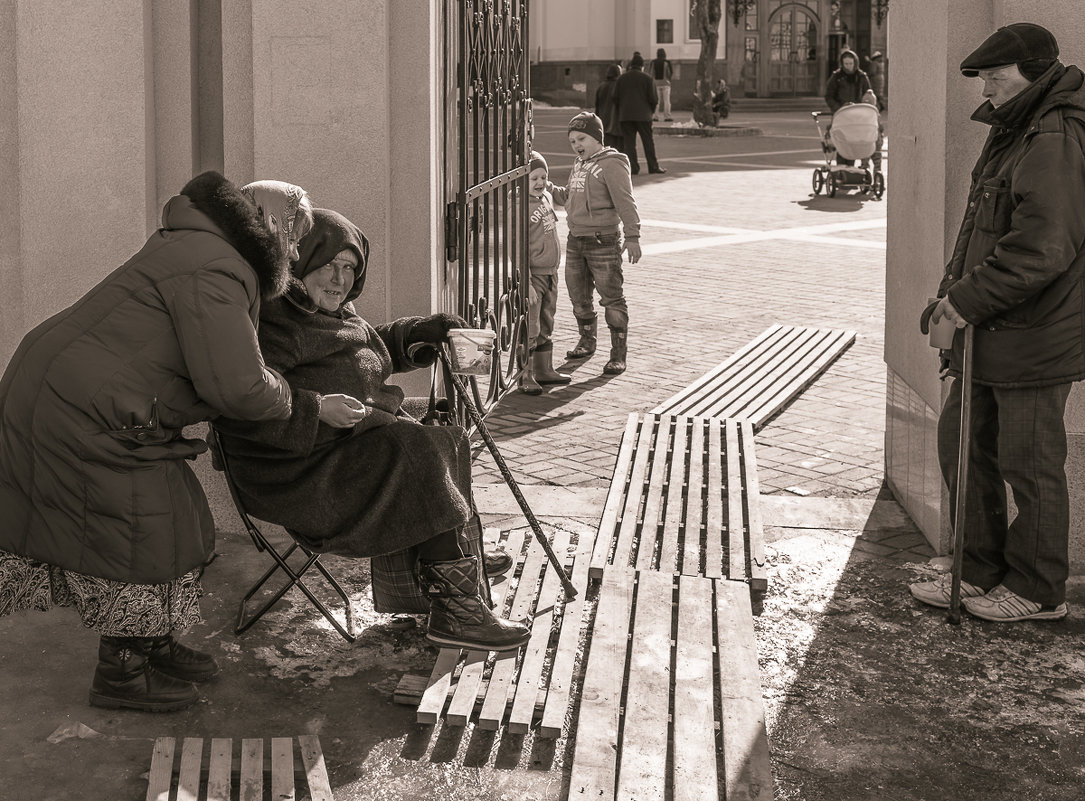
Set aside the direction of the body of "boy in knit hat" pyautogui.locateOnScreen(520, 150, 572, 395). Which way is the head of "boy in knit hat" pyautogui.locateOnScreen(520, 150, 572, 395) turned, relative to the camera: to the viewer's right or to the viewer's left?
to the viewer's left

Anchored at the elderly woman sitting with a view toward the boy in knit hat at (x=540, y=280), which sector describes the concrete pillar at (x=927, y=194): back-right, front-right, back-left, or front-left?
front-right

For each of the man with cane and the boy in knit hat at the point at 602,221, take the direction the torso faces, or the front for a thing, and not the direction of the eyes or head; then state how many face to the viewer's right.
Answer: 0

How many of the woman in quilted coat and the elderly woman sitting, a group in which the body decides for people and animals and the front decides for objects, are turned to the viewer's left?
0

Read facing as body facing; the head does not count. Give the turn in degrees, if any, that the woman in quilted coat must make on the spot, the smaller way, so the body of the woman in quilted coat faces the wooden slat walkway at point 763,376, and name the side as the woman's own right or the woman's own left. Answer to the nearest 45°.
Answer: approximately 45° to the woman's own left

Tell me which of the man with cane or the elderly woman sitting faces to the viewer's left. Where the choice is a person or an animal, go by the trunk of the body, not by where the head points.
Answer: the man with cane

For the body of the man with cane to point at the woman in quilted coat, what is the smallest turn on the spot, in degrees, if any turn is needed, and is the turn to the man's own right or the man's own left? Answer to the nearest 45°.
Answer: approximately 45° to the man's own left

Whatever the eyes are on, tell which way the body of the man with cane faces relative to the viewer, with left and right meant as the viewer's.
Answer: facing to the left of the viewer

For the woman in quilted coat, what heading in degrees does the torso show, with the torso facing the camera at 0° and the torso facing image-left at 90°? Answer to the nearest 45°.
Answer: approximately 270°

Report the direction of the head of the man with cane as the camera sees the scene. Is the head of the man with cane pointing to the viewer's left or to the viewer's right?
to the viewer's left

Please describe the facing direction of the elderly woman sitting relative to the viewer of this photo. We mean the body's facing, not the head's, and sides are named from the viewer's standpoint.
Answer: facing the viewer and to the right of the viewer
